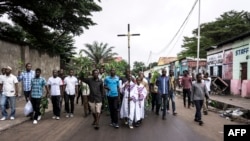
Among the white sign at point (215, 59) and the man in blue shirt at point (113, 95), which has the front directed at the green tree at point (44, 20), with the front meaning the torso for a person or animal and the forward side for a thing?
the white sign

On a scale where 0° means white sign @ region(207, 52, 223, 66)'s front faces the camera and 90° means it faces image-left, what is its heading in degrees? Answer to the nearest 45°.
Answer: approximately 45°

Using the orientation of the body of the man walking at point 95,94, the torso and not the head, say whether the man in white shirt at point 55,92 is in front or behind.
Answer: behind

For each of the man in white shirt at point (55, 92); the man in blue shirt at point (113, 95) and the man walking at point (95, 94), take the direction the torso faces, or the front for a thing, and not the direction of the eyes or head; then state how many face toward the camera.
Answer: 3

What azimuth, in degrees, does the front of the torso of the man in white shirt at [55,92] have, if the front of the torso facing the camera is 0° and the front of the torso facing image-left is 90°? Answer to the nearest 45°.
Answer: approximately 0°
